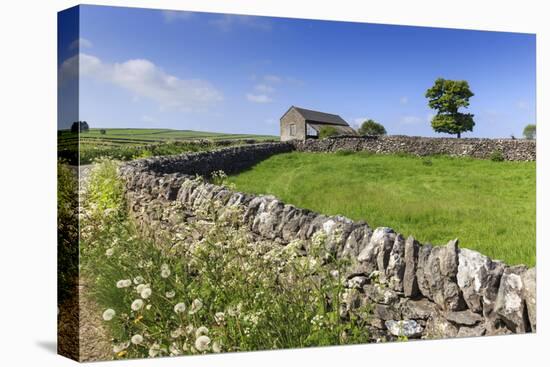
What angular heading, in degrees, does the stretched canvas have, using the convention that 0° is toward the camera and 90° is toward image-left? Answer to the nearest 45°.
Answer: approximately 315°
